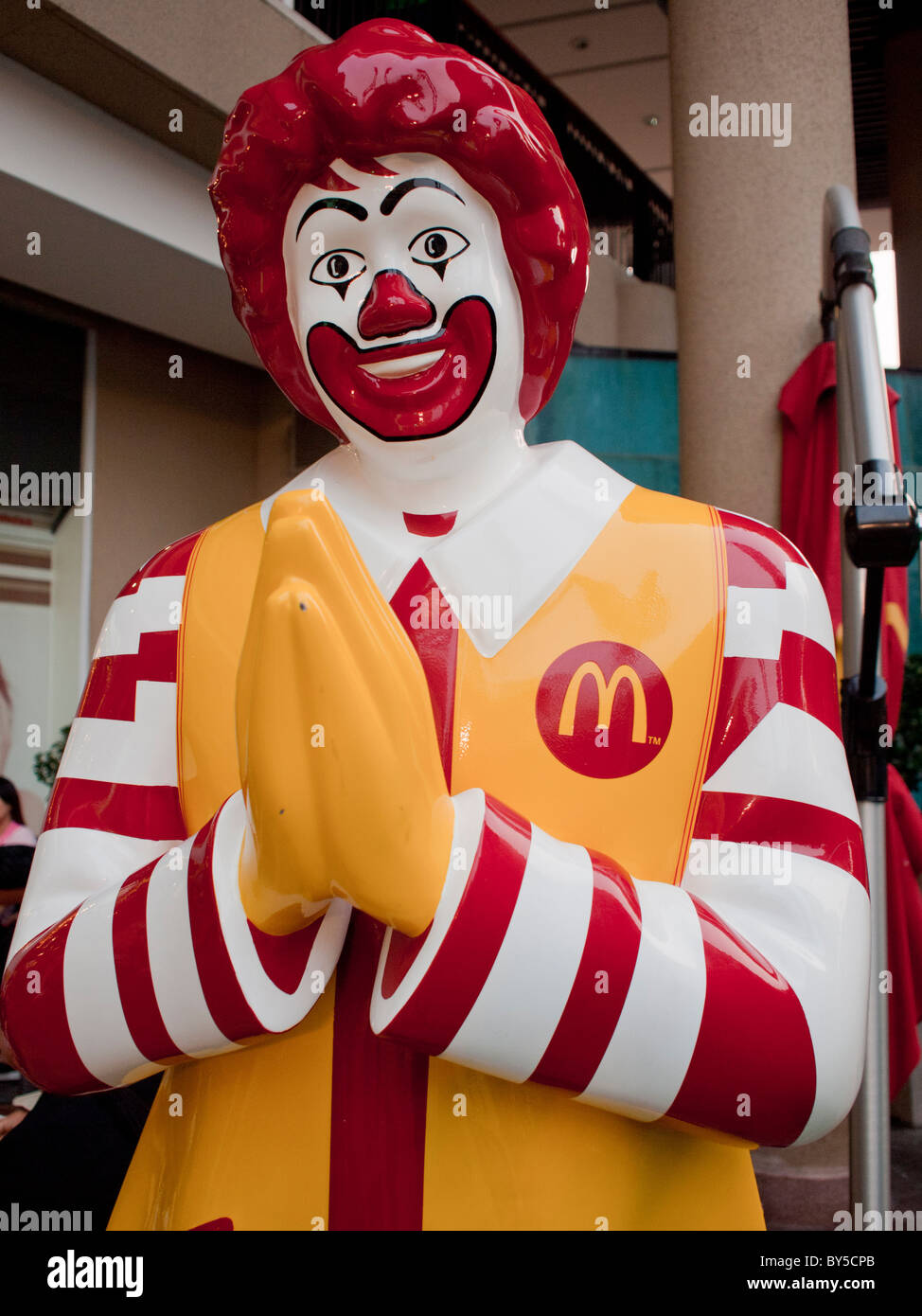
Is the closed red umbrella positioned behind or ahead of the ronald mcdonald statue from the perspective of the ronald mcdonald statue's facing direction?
behind

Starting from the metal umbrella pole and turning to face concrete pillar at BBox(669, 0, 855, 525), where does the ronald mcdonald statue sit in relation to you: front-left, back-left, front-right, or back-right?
back-left

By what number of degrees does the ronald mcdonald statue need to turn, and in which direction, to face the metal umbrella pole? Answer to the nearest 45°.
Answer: approximately 135° to its left

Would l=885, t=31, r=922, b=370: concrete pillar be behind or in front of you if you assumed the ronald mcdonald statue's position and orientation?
behind

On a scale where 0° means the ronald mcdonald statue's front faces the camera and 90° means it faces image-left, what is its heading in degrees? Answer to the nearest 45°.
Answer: approximately 0°

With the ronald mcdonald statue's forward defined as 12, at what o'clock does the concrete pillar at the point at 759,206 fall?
The concrete pillar is roughly at 7 o'clock from the ronald mcdonald statue.

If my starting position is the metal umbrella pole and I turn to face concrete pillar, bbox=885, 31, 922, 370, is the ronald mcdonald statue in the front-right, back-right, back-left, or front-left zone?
back-left
